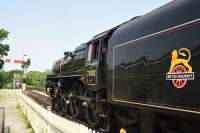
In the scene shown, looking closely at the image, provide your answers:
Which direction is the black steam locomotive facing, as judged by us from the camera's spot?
facing away from the viewer and to the left of the viewer

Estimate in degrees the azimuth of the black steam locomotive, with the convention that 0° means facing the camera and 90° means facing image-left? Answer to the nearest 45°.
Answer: approximately 135°
